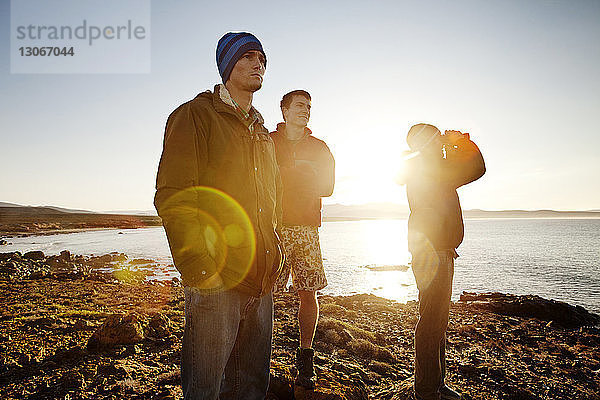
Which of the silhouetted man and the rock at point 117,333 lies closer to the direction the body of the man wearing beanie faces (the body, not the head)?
the silhouetted man

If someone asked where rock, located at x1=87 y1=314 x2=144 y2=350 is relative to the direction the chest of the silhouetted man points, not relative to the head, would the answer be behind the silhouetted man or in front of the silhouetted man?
behind

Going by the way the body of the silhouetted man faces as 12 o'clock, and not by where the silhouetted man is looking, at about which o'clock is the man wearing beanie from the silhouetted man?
The man wearing beanie is roughly at 4 o'clock from the silhouetted man.

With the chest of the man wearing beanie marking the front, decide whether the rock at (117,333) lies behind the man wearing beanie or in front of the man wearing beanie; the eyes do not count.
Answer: behind

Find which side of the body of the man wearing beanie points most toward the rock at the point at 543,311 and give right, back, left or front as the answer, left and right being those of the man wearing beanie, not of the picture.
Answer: left

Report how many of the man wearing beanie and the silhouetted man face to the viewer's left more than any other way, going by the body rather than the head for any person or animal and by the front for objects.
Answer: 0

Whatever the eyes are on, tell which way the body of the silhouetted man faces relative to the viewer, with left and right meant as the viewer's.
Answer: facing to the right of the viewer

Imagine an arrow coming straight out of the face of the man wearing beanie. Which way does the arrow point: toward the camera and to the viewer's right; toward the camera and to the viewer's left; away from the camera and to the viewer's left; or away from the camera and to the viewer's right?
toward the camera and to the viewer's right
